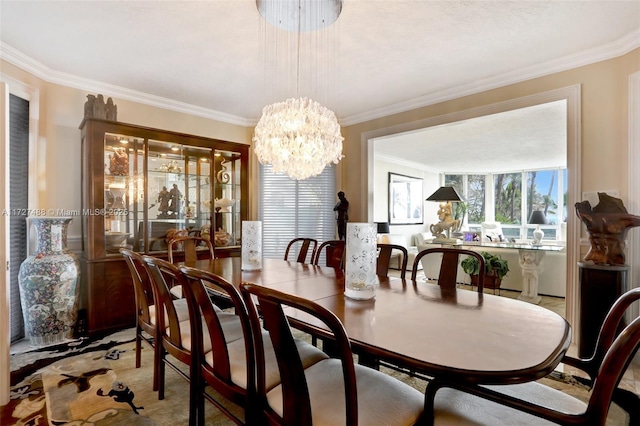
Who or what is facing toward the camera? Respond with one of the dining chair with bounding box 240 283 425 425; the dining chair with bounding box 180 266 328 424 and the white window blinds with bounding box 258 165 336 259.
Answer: the white window blinds

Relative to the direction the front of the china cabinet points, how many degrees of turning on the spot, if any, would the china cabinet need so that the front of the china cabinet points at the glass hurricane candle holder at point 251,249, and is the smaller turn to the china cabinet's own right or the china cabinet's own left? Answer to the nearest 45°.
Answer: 0° — it already faces it

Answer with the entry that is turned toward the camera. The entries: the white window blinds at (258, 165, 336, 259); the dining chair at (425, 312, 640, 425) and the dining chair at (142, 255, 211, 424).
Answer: the white window blinds

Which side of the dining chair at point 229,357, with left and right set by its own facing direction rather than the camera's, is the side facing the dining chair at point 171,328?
left

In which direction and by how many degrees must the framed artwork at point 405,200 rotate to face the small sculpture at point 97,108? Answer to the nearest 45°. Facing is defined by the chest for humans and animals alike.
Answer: approximately 90° to its right

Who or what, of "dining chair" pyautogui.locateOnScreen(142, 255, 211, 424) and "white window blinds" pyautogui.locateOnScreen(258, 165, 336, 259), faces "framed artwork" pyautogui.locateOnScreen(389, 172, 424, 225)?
the dining chair

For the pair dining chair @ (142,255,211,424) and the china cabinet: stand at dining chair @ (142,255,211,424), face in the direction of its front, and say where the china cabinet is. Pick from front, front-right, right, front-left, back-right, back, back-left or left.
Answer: front-left

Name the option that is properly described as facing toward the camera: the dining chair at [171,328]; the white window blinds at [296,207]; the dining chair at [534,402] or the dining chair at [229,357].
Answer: the white window blinds

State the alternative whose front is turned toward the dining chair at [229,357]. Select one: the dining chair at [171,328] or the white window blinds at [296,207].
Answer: the white window blinds

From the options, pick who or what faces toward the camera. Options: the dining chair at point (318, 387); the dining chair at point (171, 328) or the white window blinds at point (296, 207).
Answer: the white window blinds

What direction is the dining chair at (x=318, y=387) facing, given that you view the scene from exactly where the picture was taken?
facing away from the viewer and to the right of the viewer

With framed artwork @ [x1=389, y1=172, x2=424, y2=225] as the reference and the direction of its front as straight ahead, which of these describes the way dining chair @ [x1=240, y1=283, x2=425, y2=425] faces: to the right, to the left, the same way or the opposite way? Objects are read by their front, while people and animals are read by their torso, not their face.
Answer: to the left

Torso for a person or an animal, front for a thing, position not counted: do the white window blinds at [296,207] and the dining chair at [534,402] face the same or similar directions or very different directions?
very different directions

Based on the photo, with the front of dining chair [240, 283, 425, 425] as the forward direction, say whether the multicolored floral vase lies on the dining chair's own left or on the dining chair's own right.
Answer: on the dining chair's own left

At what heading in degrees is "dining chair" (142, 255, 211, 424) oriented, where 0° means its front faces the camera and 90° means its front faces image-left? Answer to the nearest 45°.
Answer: approximately 225°

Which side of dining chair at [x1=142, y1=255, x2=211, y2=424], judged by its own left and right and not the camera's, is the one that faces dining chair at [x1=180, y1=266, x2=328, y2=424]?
right

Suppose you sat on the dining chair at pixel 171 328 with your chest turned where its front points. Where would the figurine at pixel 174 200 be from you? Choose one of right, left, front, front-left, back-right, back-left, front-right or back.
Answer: front-left

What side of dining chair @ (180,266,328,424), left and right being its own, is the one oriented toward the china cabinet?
left

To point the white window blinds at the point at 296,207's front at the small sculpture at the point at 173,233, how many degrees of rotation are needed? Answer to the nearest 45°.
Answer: approximately 45° to its right

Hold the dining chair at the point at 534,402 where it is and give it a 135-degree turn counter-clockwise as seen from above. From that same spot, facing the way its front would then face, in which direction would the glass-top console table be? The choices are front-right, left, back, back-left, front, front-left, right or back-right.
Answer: back
